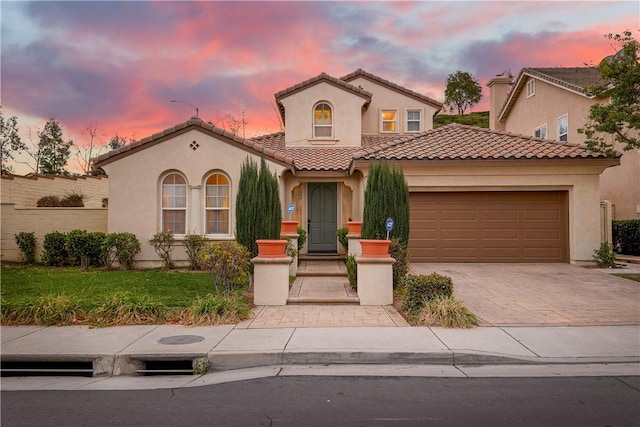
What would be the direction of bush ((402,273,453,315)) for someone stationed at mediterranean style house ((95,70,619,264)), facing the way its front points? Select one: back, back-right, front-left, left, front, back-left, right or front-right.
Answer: front

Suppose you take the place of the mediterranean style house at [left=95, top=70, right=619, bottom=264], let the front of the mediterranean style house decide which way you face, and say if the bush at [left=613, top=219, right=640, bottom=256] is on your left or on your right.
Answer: on your left

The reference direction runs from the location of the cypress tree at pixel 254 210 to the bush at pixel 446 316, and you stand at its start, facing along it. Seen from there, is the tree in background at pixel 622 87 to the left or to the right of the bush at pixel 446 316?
left

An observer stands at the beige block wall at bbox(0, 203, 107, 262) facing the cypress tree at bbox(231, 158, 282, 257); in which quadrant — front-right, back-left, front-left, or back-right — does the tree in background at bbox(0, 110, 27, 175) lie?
back-left

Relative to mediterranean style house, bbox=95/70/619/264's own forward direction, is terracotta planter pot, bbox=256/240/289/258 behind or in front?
in front

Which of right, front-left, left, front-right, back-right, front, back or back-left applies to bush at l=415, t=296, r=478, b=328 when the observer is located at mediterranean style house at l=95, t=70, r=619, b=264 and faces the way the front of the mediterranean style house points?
front

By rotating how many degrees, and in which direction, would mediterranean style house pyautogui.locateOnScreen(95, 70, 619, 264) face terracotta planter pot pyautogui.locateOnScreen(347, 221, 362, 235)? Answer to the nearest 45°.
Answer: approximately 45° to its right

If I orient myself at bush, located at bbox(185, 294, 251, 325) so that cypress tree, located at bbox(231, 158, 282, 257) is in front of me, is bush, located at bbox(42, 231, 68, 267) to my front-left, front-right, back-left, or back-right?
front-left

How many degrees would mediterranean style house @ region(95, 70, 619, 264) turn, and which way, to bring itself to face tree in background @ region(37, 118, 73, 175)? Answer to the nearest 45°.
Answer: approximately 135° to its right

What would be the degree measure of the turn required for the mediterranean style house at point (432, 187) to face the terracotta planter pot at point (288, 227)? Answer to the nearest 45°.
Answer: approximately 90° to its right

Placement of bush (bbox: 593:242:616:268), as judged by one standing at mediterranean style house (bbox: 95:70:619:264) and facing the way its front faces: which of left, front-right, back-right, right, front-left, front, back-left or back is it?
left

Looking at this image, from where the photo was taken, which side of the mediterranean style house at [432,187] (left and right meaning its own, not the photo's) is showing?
front

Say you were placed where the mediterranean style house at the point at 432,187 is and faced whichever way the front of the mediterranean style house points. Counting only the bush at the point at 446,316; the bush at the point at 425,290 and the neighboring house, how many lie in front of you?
2

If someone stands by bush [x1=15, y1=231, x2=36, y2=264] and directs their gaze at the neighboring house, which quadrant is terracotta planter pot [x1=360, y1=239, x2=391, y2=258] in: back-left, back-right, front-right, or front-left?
front-right

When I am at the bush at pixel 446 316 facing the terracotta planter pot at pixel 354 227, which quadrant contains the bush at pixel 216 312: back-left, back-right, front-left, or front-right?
front-left
